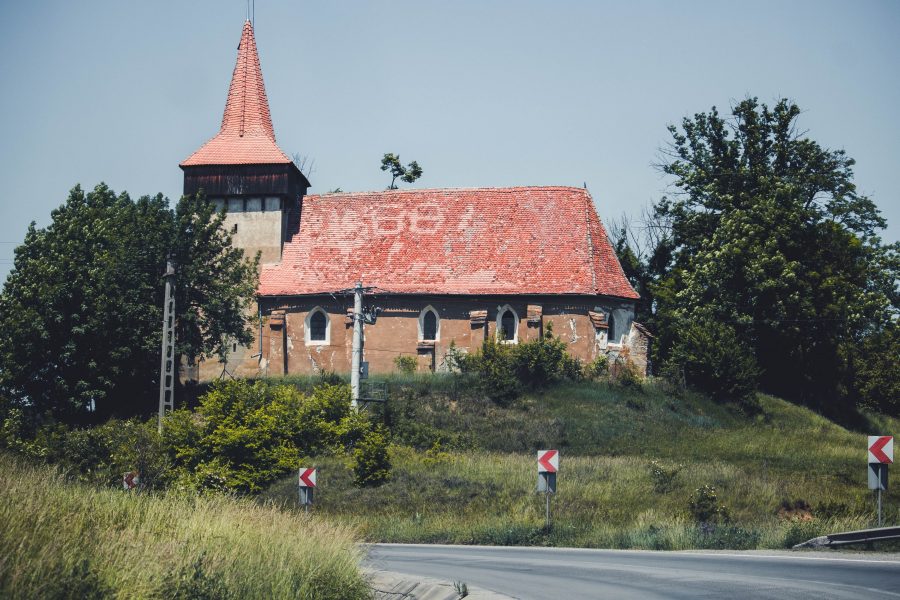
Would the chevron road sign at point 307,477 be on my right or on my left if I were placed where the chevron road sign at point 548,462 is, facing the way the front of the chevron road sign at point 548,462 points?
on my right

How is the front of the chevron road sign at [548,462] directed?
toward the camera

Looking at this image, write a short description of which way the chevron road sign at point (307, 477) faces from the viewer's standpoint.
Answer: facing the viewer

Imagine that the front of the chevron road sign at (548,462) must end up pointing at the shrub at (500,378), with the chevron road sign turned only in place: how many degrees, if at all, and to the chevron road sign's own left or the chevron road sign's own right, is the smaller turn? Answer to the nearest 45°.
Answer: approximately 180°

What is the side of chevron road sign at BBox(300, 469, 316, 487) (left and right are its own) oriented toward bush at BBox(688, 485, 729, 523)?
left

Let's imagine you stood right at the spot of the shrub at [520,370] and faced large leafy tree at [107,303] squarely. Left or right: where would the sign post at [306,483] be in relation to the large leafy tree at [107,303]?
left

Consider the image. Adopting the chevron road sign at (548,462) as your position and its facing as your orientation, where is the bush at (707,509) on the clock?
The bush is roughly at 8 o'clock from the chevron road sign.

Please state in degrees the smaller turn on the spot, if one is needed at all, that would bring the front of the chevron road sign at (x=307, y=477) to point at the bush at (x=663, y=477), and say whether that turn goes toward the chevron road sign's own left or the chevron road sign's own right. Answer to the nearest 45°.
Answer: approximately 90° to the chevron road sign's own left

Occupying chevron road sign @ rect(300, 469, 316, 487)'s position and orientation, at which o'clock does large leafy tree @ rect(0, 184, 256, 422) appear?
The large leafy tree is roughly at 5 o'clock from the chevron road sign.

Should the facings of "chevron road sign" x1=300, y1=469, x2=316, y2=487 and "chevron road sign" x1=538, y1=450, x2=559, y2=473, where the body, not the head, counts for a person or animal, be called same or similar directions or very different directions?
same or similar directions

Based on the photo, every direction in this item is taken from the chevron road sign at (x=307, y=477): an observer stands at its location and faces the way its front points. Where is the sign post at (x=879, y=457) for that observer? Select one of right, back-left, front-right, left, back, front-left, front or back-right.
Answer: front-left

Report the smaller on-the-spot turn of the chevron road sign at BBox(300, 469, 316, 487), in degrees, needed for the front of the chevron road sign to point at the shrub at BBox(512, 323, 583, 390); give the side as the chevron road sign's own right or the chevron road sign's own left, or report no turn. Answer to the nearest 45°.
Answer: approximately 135° to the chevron road sign's own left

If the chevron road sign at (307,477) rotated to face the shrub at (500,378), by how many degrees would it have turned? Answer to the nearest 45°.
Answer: approximately 135° to its left

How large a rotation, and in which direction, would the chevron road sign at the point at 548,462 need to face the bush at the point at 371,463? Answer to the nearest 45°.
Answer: approximately 135° to its right

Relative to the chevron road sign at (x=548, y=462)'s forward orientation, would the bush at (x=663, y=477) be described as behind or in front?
behind

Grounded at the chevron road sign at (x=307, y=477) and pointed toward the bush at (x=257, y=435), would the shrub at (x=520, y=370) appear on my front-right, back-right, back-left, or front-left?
front-right

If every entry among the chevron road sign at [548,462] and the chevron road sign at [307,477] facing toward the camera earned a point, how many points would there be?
2

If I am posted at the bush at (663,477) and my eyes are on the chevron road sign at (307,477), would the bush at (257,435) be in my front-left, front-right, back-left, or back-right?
front-right
